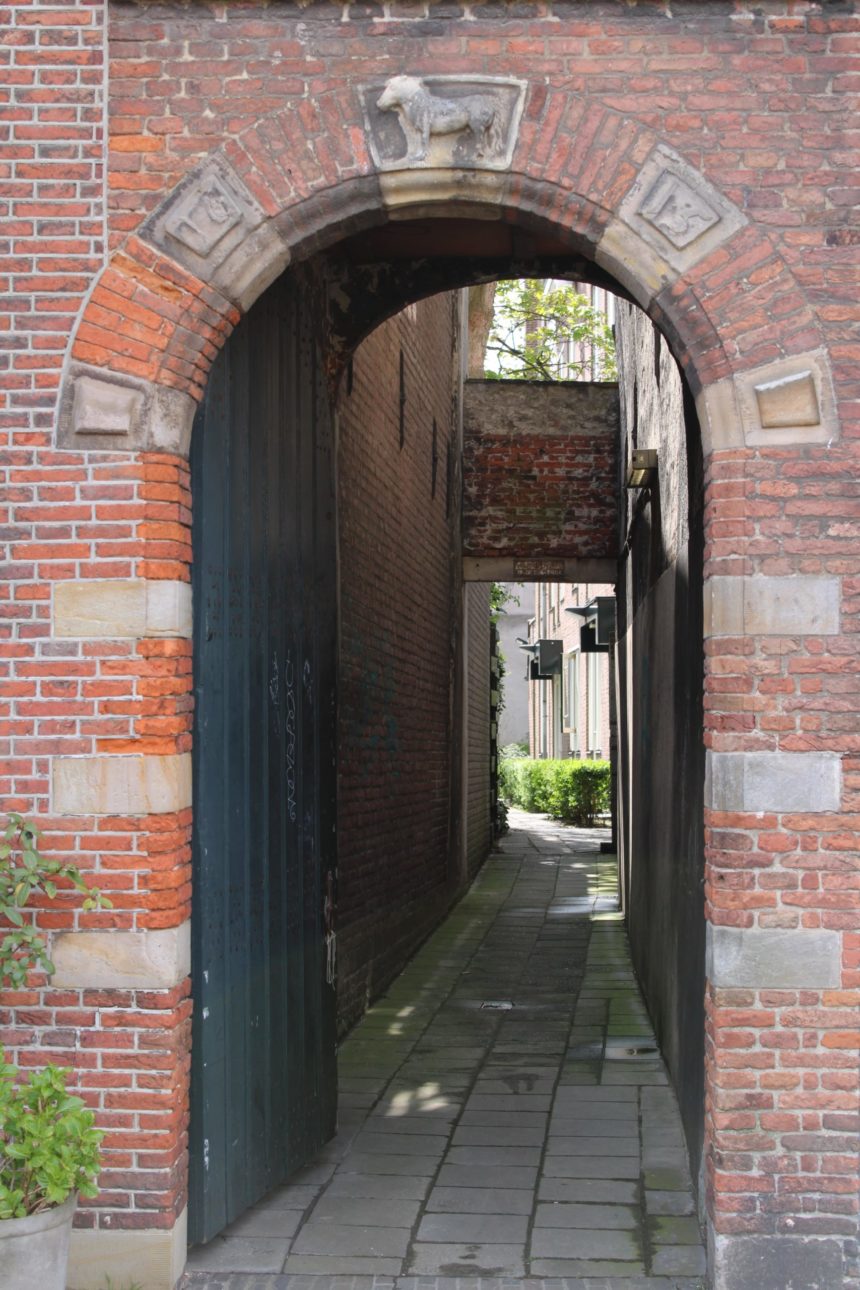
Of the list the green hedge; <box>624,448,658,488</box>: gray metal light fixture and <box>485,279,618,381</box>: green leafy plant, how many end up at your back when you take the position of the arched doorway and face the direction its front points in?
3

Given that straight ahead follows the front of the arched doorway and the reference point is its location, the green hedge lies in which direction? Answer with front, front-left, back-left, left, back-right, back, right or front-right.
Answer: back

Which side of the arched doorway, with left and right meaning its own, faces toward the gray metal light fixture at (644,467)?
back

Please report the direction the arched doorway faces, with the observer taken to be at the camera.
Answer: facing the viewer

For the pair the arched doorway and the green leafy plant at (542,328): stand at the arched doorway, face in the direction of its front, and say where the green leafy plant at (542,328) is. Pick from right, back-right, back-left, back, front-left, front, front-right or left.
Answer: back

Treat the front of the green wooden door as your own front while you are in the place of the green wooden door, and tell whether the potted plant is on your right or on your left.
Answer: on your right

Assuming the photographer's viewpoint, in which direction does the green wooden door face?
facing the viewer and to the right of the viewer
